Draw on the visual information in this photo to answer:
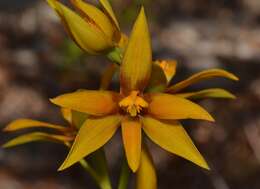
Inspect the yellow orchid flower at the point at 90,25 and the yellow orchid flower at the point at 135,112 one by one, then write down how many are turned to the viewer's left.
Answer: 1

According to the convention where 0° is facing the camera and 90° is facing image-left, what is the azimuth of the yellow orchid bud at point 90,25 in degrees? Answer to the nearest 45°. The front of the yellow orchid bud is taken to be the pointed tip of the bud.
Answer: approximately 90°

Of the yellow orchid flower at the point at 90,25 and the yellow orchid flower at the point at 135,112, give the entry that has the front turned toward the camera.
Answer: the yellow orchid flower at the point at 135,112

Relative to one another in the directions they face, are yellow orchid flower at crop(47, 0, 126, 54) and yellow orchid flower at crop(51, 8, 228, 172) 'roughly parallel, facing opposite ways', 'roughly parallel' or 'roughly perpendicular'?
roughly perpendicular

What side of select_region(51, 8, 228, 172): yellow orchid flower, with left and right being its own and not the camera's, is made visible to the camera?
front
